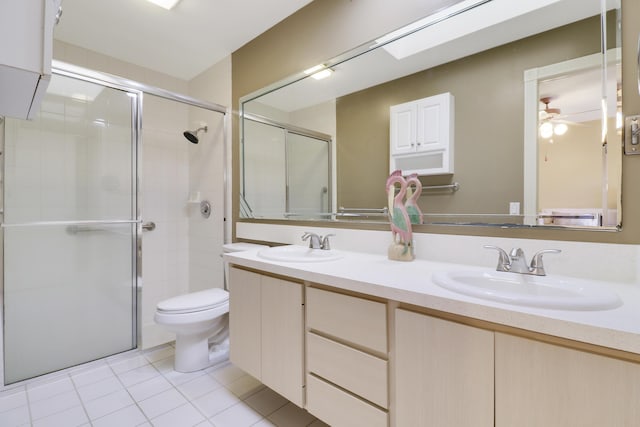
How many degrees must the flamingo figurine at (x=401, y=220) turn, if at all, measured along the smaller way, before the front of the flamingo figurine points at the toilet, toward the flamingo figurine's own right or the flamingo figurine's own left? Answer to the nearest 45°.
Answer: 0° — it already faces it

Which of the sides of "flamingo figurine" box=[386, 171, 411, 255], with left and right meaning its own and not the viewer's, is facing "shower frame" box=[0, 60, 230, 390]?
front

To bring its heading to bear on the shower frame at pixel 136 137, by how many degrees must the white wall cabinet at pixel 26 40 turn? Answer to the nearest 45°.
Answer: approximately 90° to its left

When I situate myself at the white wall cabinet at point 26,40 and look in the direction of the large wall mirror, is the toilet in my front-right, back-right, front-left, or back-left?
front-left

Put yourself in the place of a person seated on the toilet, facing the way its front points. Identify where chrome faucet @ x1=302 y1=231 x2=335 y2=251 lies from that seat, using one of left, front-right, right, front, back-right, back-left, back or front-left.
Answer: left

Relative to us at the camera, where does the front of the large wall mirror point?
facing the viewer and to the left of the viewer

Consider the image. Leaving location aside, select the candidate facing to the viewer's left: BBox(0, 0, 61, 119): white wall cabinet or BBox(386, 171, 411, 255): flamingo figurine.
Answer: the flamingo figurine

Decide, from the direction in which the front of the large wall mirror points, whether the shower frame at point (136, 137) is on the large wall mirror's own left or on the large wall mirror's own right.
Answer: on the large wall mirror's own right

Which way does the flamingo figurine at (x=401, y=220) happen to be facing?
to the viewer's left

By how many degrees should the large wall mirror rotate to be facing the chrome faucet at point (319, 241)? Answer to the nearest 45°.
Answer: approximately 45° to its right

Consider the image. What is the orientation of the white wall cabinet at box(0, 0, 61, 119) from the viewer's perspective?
to the viewer's right
